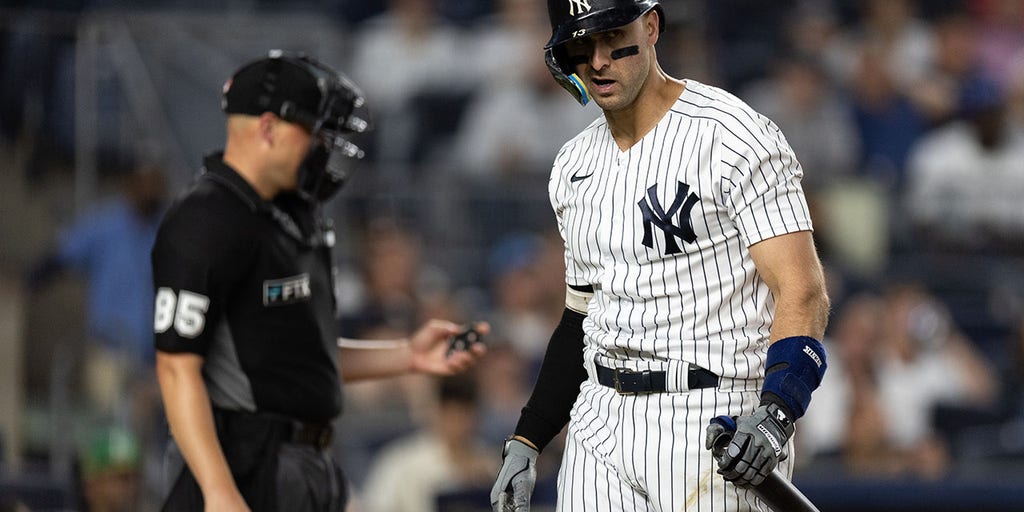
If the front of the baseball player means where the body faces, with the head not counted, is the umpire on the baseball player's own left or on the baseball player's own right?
on the baseball player's own right

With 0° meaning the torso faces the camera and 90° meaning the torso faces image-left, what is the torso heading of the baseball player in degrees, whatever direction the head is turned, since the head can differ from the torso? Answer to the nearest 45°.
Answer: approximately 45°
